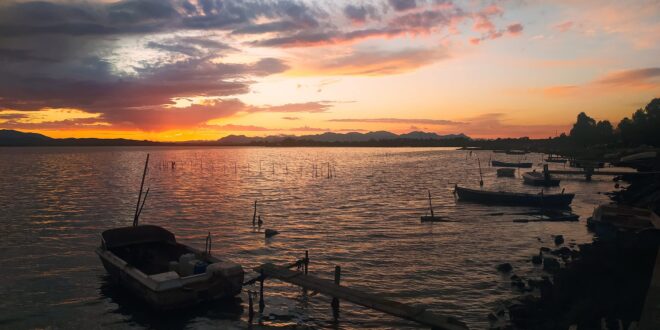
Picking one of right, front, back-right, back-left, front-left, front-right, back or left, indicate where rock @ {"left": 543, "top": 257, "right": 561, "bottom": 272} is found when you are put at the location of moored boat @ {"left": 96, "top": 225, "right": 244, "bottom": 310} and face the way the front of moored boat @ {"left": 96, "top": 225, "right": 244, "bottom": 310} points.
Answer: back-right

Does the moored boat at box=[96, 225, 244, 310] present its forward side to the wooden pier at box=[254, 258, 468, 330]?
no

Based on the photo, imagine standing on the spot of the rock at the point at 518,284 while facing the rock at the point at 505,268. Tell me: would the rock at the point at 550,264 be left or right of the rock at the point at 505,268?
right

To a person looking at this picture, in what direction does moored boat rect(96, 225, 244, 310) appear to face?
facing away from the viewer and to the left of the viewer

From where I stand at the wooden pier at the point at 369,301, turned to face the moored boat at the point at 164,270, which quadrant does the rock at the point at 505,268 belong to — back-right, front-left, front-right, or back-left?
back-right

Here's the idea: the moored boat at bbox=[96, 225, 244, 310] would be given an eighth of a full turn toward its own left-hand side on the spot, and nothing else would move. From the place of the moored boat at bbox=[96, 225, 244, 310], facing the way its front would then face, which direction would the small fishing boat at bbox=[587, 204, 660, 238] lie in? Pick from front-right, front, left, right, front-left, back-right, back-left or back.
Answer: back

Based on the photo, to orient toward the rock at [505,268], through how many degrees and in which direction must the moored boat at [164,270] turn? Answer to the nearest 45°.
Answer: approximately 135° to its right

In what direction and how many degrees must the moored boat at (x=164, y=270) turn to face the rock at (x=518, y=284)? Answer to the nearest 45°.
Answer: approximately 135° to its right

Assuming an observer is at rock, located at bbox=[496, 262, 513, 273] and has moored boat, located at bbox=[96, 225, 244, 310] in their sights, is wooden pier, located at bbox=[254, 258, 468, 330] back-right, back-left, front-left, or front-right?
front-left
